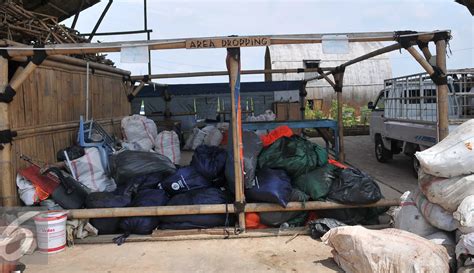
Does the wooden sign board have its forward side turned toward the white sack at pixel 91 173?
no

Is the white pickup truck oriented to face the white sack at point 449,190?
no

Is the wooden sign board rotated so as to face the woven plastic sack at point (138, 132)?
no

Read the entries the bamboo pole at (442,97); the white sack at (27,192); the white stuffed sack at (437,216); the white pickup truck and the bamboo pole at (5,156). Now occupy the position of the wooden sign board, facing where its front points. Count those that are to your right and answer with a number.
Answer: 2

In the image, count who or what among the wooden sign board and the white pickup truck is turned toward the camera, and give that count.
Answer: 1

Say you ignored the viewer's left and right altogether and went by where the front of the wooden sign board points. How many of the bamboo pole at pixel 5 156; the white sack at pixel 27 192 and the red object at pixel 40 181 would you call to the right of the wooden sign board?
3

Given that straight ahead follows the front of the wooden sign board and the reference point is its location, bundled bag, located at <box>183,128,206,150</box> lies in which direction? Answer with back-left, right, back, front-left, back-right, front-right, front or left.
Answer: back

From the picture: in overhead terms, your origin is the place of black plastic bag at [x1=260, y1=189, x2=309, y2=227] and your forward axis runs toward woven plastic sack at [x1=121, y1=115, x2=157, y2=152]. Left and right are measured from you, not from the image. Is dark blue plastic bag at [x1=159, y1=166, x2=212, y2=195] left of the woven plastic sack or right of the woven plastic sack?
left

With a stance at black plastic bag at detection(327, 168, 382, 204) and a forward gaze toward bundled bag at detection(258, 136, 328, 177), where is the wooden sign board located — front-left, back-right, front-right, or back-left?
front-left

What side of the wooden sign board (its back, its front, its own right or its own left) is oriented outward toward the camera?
front

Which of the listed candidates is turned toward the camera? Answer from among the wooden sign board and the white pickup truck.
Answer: the wooden sign board
